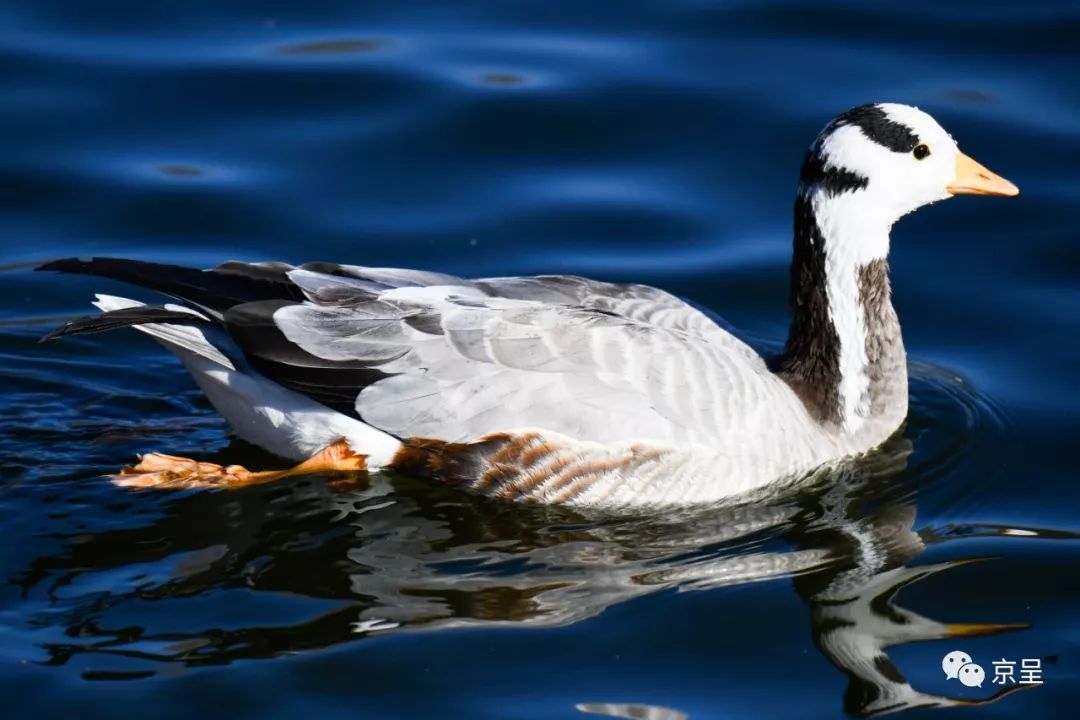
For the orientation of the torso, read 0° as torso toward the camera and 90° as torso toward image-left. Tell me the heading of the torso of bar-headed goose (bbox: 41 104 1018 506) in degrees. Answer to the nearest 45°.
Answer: approximately 270°
